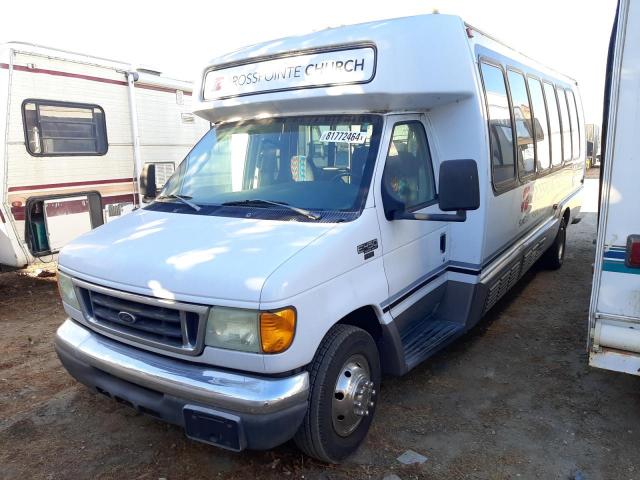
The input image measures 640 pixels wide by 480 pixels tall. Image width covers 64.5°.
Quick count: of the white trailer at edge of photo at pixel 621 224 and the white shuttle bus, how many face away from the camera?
1

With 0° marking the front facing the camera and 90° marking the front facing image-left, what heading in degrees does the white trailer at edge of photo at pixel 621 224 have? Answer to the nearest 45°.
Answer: approximately 180°

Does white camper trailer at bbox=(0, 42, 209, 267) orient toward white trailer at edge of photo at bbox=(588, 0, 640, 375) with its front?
no

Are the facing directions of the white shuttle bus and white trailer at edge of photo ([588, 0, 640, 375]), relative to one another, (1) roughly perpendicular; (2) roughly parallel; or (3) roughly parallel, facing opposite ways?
roughly parallel, facing opposite ways

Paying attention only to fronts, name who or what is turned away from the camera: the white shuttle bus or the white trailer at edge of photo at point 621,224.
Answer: the white trailer at edge of photo

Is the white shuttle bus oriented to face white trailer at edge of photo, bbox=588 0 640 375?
no

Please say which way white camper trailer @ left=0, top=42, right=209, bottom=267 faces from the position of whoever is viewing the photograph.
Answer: facing away from the viewer and to the right of the viewer

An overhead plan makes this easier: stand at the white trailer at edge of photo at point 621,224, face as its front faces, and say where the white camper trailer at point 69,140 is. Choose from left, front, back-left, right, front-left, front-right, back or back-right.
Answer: left

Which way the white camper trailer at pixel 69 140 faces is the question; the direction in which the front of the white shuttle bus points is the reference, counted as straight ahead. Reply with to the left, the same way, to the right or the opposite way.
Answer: the opposite way

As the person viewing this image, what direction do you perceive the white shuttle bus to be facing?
facing the viewer and to the left of the viewer

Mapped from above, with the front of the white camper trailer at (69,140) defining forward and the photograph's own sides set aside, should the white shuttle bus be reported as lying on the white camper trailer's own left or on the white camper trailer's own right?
on the white camper trailer's own right

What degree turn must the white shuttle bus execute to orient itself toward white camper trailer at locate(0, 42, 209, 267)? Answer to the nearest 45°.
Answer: approximately 90° to its right
